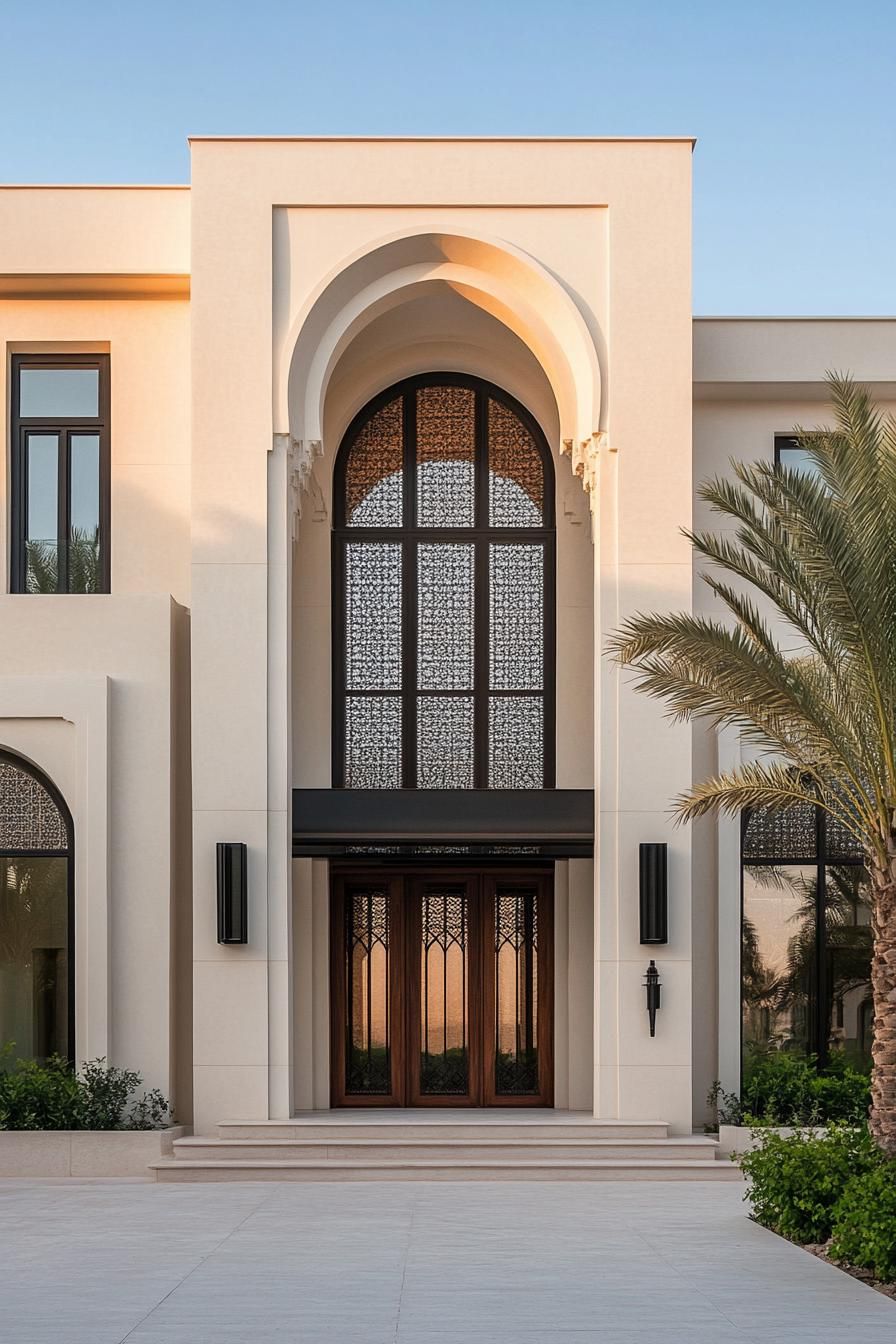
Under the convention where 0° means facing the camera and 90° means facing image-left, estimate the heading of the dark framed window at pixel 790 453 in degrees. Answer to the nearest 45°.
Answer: approximately 0°

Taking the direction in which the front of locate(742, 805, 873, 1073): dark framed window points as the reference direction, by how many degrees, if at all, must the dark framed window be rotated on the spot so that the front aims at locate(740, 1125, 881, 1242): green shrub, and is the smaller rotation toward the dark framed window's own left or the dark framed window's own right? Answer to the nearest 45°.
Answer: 0° — it already faces it

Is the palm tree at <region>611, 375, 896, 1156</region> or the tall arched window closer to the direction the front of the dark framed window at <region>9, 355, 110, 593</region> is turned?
the palm tree

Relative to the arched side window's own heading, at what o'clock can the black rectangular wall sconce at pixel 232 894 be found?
The black rectangular wall sconce is roughly at 10 o'clock from the arched side window.

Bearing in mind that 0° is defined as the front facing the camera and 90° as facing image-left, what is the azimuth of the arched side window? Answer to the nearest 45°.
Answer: approximately 0°

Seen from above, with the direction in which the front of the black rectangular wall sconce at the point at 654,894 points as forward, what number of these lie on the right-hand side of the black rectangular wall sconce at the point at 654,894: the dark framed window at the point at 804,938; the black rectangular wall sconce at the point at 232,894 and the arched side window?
2

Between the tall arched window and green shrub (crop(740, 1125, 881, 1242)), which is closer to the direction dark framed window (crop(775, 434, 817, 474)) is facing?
the green shrub

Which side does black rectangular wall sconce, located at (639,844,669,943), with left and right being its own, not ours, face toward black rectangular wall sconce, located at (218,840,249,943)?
right
